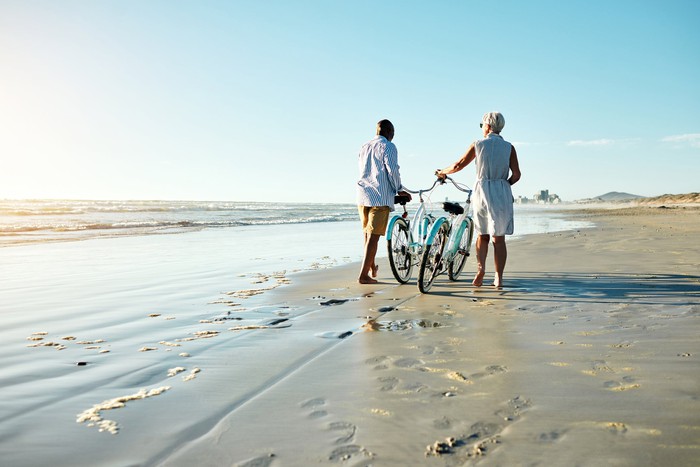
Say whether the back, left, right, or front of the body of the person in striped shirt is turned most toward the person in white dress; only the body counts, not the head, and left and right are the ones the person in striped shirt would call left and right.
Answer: right

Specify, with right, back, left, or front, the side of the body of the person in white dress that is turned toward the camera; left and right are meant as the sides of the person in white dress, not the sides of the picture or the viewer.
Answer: back

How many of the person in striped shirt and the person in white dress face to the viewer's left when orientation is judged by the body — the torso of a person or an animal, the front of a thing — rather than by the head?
0

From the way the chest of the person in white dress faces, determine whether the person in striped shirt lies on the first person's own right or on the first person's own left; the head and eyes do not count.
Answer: on the first person's own left

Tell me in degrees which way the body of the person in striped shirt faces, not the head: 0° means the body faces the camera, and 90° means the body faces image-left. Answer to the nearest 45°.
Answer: approximately 225°
